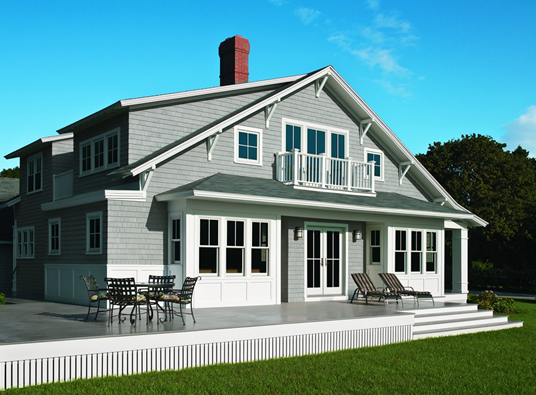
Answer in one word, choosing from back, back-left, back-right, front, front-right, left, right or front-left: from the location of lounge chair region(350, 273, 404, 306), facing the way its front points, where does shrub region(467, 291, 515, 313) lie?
left

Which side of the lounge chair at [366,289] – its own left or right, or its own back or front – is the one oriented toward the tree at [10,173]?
back

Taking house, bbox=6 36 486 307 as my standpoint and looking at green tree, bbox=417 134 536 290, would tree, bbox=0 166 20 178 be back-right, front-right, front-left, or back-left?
front-left

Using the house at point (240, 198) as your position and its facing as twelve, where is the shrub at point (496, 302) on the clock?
The shrub is roughly at 10 o'clock from the house.

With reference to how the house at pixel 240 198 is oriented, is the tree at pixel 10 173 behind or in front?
behind

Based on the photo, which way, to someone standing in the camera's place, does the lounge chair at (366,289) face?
facing the viewer and to the right of the viewer

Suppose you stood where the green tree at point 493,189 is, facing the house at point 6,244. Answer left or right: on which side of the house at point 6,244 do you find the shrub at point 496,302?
left

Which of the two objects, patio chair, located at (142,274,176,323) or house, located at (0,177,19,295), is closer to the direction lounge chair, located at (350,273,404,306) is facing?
the patio chair
